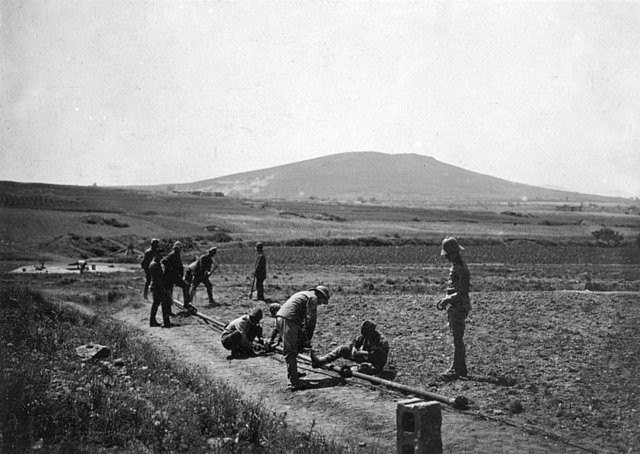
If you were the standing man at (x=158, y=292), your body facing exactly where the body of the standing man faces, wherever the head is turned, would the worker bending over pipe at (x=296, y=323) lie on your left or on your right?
on your right

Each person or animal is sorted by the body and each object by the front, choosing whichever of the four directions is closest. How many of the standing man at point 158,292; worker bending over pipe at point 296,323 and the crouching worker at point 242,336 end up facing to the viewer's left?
0

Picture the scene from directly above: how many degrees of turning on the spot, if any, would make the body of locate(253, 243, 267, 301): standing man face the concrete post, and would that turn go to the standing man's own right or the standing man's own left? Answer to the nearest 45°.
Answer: approximately 90° to the standing man's own left

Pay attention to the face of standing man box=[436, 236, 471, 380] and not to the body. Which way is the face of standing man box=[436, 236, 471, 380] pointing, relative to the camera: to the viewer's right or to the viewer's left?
to the viewer's left

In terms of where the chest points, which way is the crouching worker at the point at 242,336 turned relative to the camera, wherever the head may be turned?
to the viewer's right

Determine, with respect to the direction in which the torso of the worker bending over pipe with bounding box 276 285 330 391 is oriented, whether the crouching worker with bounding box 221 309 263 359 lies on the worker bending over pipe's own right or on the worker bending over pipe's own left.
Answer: on the worker bending over pipe's own left

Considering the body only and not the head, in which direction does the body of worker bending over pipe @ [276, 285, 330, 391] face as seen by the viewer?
to the viewer's right

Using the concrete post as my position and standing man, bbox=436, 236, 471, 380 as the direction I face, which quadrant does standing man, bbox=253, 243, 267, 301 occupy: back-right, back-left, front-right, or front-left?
front-left

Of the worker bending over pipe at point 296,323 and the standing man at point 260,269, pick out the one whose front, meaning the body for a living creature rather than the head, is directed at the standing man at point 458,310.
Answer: the worker bending over pipe

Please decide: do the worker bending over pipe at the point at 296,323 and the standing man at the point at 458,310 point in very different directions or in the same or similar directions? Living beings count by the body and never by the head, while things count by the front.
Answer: very different directions

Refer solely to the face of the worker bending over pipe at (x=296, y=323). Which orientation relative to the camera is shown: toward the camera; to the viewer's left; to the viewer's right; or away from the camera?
to the viewer's right

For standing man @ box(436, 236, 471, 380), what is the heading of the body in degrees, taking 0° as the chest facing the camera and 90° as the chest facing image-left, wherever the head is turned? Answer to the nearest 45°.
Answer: approximately 90°

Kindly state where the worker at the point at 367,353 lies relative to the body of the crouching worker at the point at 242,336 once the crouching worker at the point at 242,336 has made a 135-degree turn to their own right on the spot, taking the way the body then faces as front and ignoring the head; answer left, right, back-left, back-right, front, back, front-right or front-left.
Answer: left

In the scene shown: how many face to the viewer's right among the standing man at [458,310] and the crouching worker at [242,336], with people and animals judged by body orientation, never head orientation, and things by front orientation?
1
